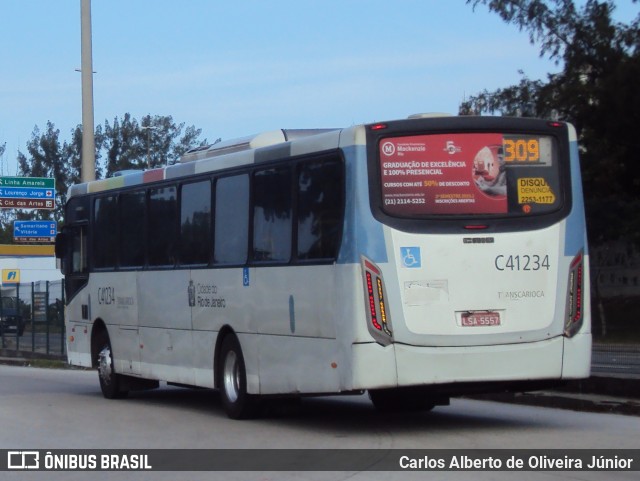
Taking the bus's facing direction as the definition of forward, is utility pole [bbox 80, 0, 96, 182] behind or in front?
in front

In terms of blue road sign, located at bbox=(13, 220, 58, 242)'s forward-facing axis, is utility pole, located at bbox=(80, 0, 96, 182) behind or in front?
in front

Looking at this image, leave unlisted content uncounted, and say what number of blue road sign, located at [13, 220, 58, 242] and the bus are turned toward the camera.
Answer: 1

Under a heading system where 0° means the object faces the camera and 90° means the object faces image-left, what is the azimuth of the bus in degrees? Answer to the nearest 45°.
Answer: approximately 135°

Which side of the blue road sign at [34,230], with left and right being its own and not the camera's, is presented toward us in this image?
front

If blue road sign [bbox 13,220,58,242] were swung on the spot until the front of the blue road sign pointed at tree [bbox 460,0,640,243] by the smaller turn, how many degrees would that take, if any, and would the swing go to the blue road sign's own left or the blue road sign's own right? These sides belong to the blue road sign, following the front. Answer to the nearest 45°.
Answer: approximately 45° to the blue road sign's own left

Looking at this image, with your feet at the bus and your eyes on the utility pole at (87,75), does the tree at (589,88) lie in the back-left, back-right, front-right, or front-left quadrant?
front-right

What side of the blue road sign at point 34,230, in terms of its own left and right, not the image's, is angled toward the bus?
front

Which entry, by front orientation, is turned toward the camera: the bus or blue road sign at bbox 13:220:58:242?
the blue road sign

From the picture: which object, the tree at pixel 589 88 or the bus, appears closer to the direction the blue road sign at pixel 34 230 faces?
the bus

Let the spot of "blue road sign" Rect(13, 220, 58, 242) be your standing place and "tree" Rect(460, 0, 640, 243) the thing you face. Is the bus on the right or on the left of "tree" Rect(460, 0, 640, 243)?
right
